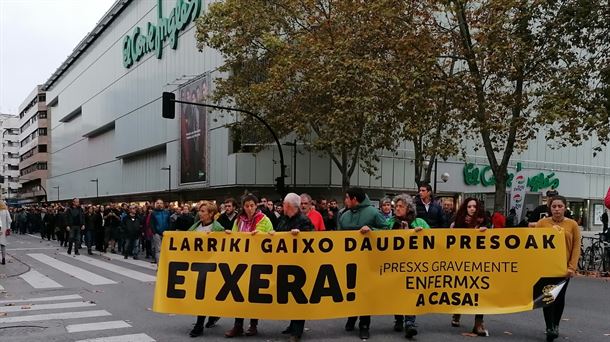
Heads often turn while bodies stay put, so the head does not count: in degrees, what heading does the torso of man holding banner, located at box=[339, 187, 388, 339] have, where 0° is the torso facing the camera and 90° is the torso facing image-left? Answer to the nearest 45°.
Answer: approximately 45°

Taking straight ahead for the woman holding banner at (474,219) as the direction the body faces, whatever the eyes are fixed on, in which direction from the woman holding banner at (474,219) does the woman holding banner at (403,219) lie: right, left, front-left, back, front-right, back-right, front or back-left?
right

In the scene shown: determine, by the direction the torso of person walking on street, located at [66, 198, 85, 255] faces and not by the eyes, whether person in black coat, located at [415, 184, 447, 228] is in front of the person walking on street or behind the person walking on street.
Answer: in front

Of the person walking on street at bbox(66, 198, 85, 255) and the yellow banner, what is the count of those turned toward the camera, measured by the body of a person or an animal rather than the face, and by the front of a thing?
2

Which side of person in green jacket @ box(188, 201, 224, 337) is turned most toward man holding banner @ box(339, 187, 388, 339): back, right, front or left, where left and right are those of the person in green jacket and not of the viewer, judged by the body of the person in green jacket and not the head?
left

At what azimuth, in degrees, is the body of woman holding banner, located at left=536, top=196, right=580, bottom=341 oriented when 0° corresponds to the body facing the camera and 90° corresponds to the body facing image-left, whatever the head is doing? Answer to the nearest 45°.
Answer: approximately 0°

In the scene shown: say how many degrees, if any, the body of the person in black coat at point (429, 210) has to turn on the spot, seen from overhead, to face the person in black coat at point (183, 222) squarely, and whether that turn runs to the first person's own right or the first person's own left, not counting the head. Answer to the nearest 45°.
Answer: approximately 90° to the first person's own right

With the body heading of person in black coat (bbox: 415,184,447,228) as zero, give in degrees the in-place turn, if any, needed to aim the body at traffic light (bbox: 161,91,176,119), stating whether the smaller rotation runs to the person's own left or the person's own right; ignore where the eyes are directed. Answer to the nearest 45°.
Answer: approximately 90° to the person's own right

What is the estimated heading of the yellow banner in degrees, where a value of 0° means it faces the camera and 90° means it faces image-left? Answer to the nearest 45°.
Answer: approximately 0°
